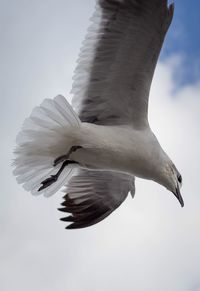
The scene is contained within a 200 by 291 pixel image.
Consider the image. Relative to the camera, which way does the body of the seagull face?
to the viewer's right
